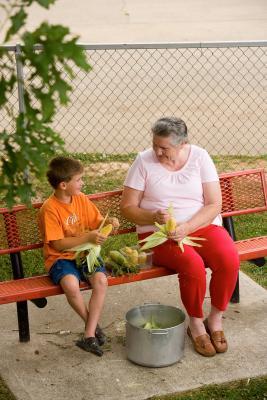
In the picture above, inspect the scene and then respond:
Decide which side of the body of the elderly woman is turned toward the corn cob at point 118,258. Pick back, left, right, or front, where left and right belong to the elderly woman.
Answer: right

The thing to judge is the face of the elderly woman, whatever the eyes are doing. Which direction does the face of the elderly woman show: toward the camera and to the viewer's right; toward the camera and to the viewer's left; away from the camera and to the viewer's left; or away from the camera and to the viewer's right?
toward the camera and to the viewer's left

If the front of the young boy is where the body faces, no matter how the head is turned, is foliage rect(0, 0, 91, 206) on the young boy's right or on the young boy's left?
on the young boy's right

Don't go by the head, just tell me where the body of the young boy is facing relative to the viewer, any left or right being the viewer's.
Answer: facing the viewer and to the right of the viewer

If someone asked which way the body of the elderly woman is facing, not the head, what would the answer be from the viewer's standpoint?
toward the camera

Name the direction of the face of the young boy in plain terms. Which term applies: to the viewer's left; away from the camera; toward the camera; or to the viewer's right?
to the viewer's right

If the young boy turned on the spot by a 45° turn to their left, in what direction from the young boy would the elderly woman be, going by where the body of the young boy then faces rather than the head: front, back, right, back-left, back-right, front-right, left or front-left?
front
